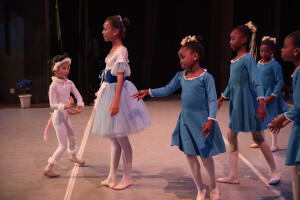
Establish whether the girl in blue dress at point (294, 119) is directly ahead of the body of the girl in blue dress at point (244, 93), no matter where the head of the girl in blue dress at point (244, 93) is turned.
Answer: no

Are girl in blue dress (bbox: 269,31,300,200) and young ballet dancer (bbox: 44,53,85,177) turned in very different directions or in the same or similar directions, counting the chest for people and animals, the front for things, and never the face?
very different directions

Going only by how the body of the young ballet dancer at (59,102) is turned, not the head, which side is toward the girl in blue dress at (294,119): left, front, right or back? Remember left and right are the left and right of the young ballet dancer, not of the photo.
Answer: front

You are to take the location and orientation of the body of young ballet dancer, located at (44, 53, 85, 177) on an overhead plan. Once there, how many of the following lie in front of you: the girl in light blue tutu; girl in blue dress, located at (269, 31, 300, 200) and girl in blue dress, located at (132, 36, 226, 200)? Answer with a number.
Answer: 3

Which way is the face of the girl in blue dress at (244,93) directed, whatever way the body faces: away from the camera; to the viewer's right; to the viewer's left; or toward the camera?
to the viewer's left

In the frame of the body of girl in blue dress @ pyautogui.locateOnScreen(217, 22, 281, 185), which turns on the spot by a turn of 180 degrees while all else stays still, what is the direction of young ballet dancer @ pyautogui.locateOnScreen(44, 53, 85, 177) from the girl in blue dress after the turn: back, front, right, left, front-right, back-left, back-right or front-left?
back-left

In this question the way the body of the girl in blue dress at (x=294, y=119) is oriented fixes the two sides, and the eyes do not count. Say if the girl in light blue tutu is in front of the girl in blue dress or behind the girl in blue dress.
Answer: in front

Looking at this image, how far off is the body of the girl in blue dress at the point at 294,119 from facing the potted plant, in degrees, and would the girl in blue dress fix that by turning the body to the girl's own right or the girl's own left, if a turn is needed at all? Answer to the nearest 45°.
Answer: approximately 45° to the girl's own right

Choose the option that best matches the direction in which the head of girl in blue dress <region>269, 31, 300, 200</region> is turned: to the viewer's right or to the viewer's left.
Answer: to the viewer's left

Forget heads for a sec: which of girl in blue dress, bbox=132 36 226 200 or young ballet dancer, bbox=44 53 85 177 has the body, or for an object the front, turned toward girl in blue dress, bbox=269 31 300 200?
the young ballet dancer

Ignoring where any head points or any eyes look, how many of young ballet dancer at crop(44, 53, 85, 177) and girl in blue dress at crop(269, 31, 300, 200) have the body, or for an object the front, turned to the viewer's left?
1

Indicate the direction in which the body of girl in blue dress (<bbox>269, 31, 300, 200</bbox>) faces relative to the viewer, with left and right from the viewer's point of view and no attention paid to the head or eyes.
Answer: facing to the left of the viewer

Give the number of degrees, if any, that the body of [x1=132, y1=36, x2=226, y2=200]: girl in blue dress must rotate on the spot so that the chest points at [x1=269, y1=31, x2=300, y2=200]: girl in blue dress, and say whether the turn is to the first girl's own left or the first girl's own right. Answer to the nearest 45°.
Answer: approximately 90° to the first girl's own left
